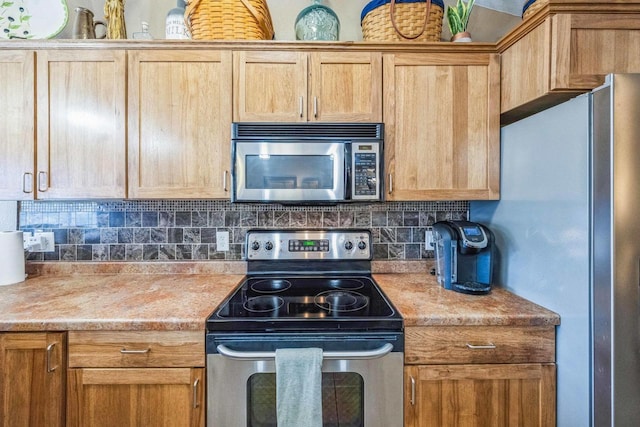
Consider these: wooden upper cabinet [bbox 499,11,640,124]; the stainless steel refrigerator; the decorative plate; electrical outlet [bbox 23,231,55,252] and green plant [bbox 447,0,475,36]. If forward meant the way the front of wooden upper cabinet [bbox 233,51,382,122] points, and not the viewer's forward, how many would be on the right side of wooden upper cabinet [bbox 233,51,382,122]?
2

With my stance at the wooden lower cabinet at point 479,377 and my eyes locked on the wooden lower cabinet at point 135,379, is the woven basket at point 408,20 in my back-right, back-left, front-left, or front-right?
front-right

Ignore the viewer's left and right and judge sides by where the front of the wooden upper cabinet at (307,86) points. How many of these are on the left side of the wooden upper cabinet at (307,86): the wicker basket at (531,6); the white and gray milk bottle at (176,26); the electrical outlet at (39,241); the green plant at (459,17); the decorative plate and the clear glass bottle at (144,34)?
2

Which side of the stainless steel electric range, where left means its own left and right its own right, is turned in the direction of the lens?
front

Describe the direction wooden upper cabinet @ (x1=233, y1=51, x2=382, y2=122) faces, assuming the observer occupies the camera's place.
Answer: facing the viewer

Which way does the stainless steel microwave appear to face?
toward the camera

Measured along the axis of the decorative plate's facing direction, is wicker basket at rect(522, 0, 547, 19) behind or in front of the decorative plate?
in front

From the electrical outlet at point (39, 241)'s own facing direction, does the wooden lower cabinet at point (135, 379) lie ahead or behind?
ahead
